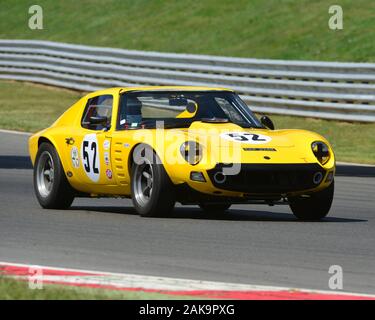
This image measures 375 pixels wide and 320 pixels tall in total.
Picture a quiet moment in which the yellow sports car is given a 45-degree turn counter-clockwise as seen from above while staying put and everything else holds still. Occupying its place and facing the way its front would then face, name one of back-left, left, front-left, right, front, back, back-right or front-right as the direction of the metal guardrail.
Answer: left

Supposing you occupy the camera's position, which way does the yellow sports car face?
facing the viewer and to the right of the viewer
